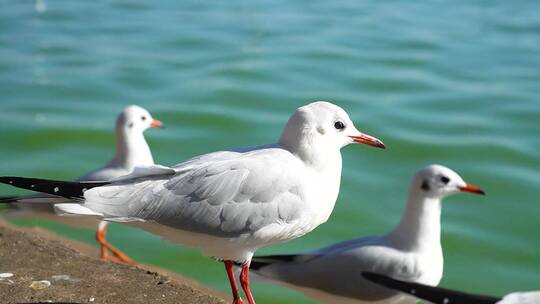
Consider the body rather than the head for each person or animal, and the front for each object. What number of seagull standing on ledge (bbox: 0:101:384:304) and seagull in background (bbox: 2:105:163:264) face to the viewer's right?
2

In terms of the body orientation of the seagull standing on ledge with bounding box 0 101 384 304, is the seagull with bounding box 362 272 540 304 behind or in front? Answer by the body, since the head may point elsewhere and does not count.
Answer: in front

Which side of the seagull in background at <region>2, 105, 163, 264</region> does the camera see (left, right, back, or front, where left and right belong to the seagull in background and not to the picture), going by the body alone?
right

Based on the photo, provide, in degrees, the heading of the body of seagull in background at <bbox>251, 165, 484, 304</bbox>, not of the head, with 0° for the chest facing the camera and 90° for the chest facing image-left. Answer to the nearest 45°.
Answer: approximately 270°

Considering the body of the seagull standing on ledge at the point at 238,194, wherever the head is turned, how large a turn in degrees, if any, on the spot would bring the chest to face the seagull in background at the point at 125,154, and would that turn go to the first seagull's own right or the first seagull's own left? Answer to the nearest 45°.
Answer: approximately 90° to the first seagull's own left

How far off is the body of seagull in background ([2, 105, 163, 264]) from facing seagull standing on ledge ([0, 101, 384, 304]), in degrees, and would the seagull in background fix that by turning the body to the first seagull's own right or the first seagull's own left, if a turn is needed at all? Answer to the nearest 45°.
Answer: approximately 90° to the first seagull's own right

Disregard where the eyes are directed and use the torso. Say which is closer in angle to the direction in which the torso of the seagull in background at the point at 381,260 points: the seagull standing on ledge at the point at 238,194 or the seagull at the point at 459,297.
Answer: the seagull

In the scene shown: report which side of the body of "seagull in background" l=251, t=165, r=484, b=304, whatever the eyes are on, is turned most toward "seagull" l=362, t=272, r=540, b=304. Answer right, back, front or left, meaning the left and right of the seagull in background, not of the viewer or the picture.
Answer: right

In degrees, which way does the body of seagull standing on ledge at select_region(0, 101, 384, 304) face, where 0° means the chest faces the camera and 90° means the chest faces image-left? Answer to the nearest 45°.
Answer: approximately 270°

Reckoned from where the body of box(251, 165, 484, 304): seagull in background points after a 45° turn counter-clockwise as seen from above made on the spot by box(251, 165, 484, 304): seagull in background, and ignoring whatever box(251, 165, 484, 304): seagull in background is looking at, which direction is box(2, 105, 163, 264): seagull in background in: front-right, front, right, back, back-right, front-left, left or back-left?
left

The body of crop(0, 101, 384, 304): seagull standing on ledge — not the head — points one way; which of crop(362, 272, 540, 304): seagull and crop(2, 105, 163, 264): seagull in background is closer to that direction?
the seagull

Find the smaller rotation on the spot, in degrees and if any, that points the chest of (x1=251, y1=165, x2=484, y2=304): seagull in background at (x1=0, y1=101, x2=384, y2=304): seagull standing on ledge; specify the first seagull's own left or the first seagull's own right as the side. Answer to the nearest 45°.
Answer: approximately 135° to the first seagull's own right

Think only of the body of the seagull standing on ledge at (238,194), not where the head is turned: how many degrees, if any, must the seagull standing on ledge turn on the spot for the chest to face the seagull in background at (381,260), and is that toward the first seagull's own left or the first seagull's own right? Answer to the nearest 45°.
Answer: approximately 45° to the first seagull's own left
